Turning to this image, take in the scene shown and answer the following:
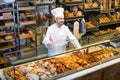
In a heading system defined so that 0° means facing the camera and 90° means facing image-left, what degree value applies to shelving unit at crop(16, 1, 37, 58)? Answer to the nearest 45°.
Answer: approximately 0°

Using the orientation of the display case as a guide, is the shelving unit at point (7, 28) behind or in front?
behind

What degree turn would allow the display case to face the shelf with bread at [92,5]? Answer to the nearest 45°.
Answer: approximately 135° to its left

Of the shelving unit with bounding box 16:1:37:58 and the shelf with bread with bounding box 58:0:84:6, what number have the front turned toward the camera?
2

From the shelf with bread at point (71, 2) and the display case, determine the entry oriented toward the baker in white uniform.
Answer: the shelf with bread

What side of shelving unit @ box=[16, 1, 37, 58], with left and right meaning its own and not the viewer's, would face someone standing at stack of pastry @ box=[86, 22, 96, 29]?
left

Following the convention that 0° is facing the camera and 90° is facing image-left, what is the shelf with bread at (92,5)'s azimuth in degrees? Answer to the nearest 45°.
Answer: approximately 0°

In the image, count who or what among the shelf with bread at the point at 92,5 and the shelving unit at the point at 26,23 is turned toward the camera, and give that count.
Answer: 2
